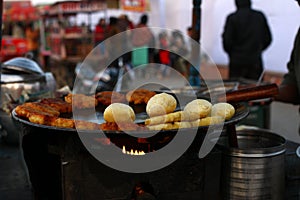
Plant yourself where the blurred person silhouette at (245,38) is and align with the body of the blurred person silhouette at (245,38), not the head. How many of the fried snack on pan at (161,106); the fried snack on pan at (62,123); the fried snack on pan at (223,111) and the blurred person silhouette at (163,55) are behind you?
3

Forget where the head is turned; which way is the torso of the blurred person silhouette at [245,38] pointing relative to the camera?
away from the camera

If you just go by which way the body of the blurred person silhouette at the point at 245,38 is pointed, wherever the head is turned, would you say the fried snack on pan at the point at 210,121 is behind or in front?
behind

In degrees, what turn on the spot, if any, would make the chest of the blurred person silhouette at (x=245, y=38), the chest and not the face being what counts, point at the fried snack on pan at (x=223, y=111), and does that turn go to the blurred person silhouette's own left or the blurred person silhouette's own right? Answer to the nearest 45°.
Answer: approximately 180°

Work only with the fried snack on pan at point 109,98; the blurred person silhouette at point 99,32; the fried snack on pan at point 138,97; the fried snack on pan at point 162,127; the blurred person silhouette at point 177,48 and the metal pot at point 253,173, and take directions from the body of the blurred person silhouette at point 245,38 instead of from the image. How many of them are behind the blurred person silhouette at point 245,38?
4

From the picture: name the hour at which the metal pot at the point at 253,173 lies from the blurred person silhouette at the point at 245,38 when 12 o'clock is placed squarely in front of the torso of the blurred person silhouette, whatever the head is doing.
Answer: The metal pot is roughly at 6 o'clock from the blurred person silhouette.

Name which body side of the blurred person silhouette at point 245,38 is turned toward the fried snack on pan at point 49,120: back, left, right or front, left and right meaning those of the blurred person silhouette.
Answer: back

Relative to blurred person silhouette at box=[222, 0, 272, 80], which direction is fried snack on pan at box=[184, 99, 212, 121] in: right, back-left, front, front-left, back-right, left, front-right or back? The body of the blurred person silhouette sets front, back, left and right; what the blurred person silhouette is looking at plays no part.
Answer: back

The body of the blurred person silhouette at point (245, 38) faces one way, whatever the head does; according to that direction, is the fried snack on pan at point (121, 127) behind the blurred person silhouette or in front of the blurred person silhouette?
behind

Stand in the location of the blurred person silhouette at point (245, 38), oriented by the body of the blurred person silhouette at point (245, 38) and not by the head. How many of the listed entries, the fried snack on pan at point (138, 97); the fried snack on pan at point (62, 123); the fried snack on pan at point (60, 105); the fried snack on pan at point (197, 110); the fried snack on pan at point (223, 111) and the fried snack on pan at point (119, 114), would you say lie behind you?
6

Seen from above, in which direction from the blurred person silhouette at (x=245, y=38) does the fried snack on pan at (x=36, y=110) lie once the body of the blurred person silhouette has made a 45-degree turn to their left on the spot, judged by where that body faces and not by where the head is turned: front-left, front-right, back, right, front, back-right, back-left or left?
back-left

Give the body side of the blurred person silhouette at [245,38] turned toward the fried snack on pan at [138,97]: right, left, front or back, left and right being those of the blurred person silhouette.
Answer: back

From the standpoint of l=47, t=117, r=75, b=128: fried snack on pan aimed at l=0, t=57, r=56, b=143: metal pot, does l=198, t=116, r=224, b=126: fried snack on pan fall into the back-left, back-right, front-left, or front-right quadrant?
back-right
